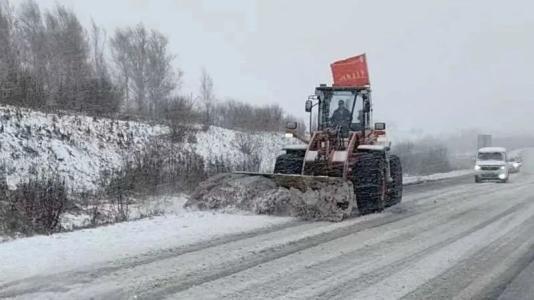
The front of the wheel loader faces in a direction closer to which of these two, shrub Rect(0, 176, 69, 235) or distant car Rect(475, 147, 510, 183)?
the shrub

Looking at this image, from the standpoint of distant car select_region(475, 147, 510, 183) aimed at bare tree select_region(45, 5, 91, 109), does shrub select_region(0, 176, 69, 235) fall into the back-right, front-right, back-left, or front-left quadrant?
front-left

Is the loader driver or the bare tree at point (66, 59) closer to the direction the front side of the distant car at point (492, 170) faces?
the loader driver

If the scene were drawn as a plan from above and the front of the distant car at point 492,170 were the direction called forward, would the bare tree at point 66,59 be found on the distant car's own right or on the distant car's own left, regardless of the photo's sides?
on the distant car's own right

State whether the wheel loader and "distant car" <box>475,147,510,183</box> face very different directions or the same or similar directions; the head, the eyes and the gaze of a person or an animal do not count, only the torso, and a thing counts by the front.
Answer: same or similar directions

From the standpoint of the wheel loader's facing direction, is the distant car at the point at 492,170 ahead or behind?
behind

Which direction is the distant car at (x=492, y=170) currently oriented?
toward the camera

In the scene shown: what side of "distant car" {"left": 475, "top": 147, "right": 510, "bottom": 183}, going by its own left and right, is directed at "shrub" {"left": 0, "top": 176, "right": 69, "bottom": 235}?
front

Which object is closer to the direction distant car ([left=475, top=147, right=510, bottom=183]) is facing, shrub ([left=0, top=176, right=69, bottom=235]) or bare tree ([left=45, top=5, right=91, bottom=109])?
the shrub

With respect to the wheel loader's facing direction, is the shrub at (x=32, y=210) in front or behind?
in front

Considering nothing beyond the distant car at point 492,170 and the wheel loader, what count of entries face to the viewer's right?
0

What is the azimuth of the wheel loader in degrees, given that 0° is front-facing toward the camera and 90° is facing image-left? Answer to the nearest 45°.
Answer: approximately 45°

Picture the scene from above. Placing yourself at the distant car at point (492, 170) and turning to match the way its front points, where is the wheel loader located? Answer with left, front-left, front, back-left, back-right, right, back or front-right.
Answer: front
